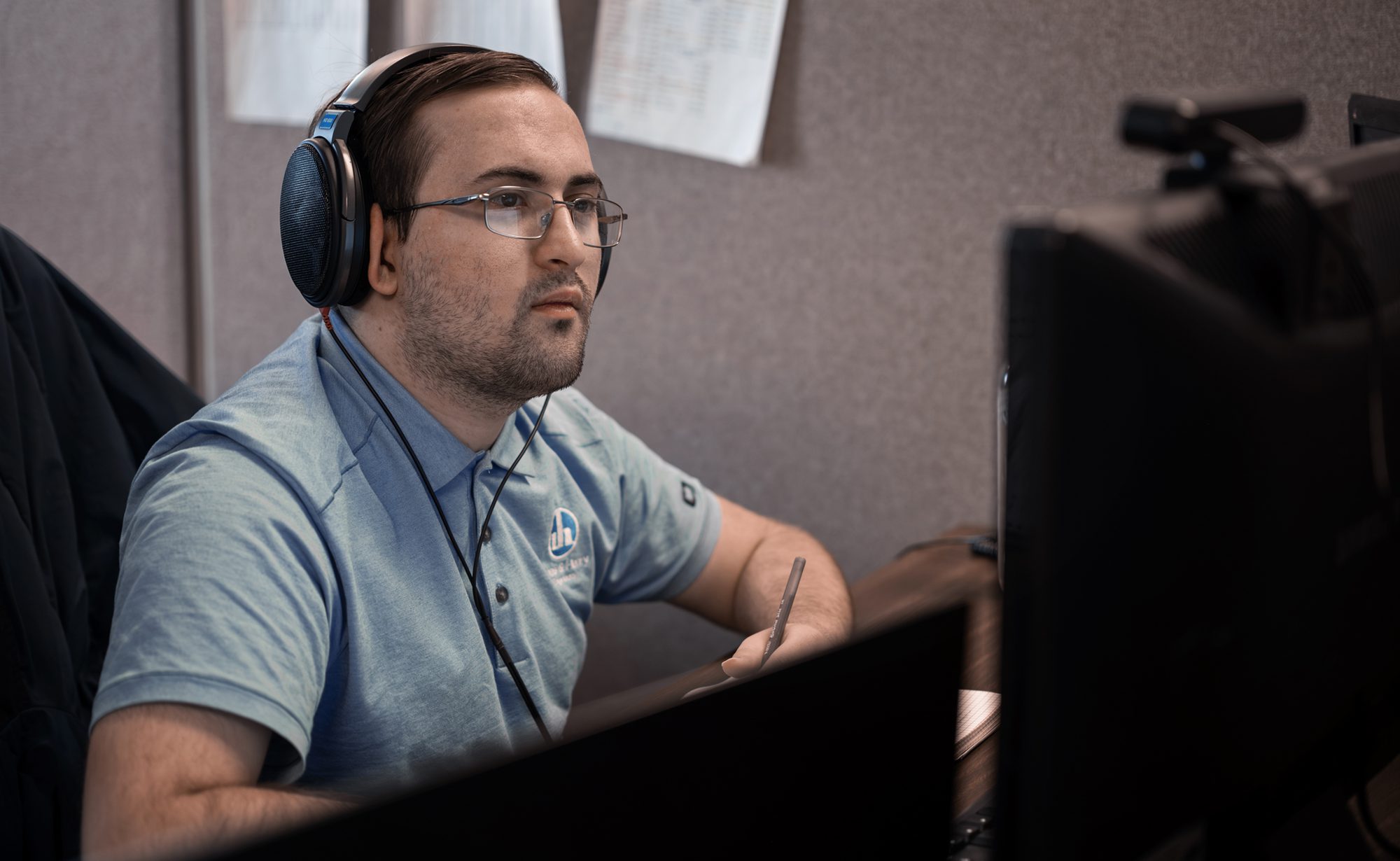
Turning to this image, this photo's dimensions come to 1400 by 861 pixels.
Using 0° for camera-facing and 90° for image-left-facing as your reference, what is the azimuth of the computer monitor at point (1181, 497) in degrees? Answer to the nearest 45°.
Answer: approximately 135°

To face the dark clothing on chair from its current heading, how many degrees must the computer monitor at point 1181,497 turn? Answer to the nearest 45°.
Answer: approximately 45° to its left

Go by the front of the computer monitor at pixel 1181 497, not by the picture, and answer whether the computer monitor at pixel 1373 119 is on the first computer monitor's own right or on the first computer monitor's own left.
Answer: on the first computer monitor's own right

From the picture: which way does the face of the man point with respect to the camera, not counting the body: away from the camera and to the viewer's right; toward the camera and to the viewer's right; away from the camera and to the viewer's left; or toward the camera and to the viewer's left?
toward the camera and to the viewer's right
